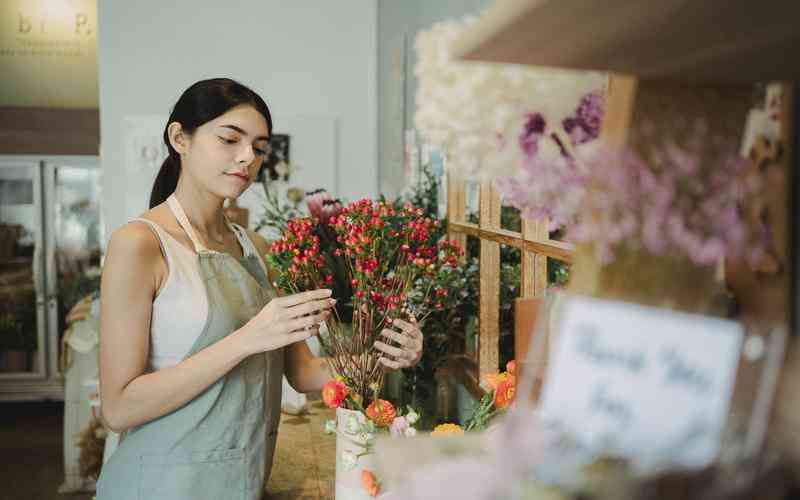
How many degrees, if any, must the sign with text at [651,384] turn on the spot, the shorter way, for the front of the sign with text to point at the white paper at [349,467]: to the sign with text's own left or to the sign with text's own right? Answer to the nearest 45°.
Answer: approximately 135° to the sign with text's own right

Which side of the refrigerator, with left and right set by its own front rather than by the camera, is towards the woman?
front

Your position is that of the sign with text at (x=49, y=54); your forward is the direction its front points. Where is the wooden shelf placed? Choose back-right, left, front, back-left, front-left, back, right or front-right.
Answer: front

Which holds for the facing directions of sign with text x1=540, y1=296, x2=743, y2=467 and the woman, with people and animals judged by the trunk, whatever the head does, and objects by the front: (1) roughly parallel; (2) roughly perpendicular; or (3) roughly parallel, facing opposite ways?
roughly perpendicular

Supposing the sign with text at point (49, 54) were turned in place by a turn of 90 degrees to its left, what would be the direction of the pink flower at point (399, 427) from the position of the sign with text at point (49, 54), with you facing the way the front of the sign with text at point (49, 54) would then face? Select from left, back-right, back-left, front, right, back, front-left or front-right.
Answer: right

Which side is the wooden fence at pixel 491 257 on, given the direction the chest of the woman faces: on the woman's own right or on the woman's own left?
on the woman's own left

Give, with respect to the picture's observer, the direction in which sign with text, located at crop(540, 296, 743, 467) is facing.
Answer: facing the viewer

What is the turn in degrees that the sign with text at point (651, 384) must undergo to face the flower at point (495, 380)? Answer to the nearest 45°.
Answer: approximately 180°

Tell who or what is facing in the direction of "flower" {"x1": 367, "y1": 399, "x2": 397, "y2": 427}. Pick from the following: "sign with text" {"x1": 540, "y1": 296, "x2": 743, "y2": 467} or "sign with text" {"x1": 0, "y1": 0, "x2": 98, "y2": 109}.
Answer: "sign with text" {"x1": 0, "y1": 0, "x2": 98, "y2": 109}

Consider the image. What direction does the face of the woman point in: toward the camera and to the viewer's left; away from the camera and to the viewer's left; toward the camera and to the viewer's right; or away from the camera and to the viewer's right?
toward the camera and to the viewer's right

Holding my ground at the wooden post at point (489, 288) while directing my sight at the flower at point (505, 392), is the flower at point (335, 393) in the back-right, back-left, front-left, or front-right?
front-right

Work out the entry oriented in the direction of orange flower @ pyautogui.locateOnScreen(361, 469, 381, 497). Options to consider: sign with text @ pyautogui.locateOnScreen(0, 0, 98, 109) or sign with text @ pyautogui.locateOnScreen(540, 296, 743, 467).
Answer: sign with text @ pyautogui.locateOnScreen(0, 0, 98, 109)

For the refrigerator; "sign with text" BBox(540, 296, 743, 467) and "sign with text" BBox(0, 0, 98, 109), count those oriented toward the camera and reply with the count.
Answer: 3

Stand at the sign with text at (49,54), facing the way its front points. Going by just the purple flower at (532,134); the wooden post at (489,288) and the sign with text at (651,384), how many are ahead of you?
3

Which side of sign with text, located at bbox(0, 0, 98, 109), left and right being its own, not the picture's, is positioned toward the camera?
front
